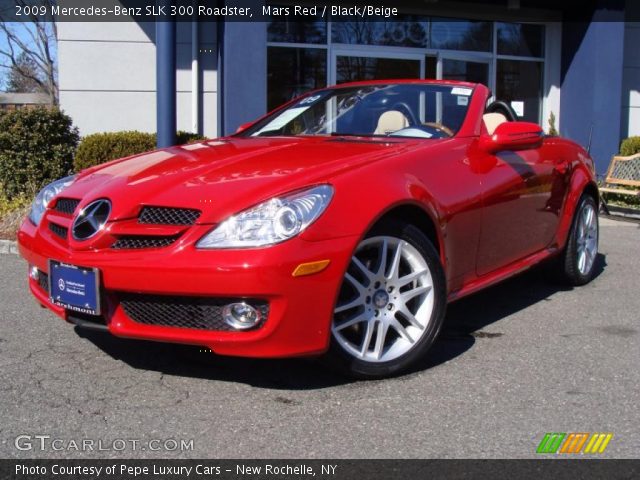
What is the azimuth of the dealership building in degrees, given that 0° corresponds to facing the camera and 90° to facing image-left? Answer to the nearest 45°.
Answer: approximately 0°

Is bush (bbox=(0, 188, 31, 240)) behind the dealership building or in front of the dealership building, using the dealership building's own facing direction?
in front

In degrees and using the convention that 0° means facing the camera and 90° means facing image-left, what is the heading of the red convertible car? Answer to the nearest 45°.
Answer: approximately 45°

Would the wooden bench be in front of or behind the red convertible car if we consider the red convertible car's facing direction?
behind

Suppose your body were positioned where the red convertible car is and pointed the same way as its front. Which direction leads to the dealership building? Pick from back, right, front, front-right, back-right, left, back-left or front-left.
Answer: back-right

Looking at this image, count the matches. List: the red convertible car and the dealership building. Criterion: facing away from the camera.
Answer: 0
